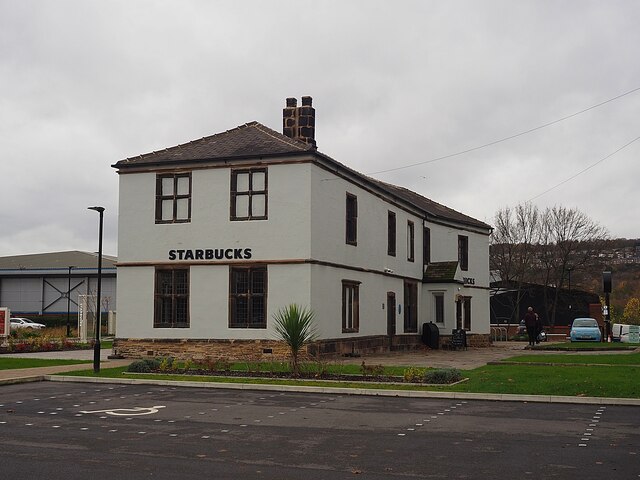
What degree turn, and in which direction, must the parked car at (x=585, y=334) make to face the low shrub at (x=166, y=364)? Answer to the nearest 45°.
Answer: approximately 45° to its right

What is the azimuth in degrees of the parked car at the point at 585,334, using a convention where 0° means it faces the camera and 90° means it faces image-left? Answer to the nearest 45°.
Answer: approximately 0°

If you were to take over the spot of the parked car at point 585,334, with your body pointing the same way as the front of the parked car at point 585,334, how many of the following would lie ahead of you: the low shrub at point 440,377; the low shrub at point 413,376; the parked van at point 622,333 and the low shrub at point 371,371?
3

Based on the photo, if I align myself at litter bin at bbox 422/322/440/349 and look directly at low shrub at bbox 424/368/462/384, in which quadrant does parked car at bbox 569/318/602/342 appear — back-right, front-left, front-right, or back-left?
back-left
